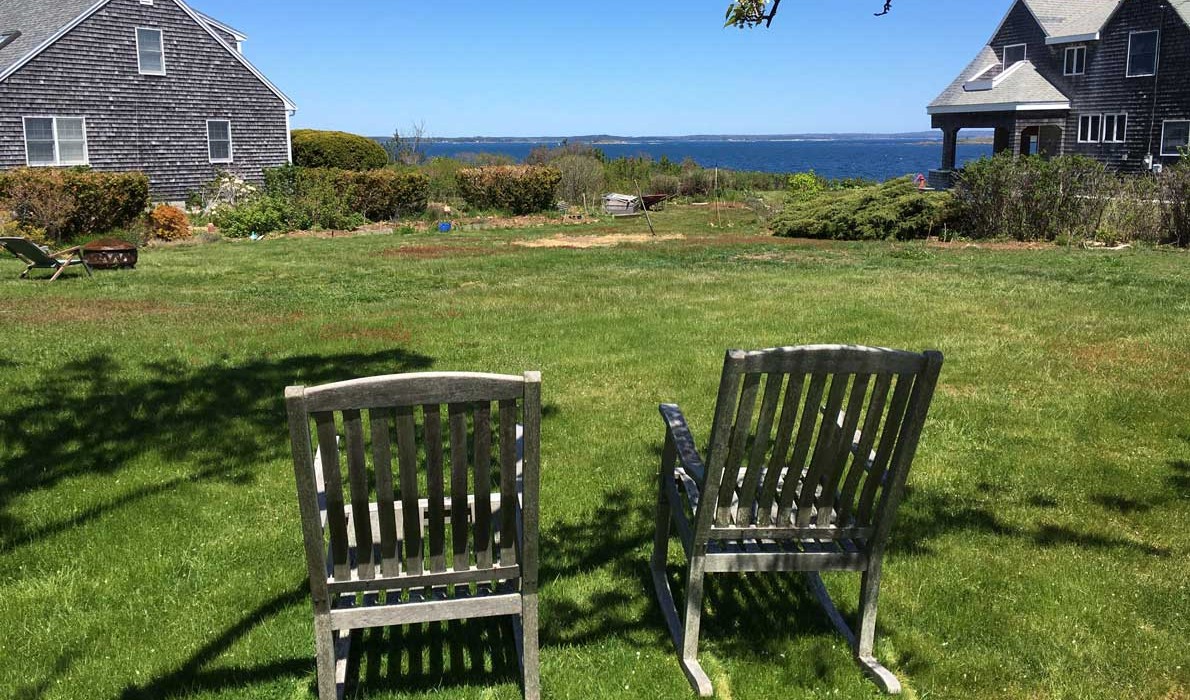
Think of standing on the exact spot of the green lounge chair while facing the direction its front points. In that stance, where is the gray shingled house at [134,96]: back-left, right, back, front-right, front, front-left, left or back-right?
left

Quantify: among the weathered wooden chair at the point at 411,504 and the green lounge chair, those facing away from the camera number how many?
1

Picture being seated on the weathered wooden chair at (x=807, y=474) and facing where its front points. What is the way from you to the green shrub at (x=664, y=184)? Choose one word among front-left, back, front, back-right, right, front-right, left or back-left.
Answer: front-right

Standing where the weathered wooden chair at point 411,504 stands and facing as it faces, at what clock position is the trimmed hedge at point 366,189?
The trimmed hedge is roughly at 12 o'clock from the weathered wooden chair.

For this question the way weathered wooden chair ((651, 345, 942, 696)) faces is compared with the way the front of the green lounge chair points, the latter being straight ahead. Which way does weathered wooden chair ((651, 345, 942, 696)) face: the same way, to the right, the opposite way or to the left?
to the left

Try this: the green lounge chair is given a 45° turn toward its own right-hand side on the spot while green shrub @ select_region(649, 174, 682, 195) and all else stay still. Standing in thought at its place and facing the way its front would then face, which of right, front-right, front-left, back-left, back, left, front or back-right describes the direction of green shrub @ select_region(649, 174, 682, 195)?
left

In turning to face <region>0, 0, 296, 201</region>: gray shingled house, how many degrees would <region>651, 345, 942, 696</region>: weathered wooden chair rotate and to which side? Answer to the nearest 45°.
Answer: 0° — it already faces it

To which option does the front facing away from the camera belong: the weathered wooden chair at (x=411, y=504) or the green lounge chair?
the weathered wooden chair

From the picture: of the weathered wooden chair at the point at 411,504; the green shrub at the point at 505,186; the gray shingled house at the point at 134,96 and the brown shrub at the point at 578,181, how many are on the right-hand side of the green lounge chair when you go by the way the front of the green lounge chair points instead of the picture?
1

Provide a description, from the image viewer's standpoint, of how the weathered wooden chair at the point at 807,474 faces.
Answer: facing away from the viewer and to the left of the viewer

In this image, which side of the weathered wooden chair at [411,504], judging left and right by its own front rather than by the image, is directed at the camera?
back

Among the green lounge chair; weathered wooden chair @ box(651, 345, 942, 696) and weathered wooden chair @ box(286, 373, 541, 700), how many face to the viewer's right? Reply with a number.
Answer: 1

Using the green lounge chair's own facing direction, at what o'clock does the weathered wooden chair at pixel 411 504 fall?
The weathered wooden chair is roughly at 3 o'clock from the green lounge chair.

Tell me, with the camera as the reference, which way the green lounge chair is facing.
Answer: facing to the right of the viewer

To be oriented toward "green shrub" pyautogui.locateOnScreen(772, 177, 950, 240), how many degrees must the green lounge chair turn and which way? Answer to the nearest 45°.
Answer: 0° — it already faces it

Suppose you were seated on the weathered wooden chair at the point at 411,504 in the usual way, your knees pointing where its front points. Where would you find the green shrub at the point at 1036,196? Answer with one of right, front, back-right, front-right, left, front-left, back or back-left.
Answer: front-right

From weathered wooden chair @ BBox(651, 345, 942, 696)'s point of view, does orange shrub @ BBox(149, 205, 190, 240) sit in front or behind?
in front
